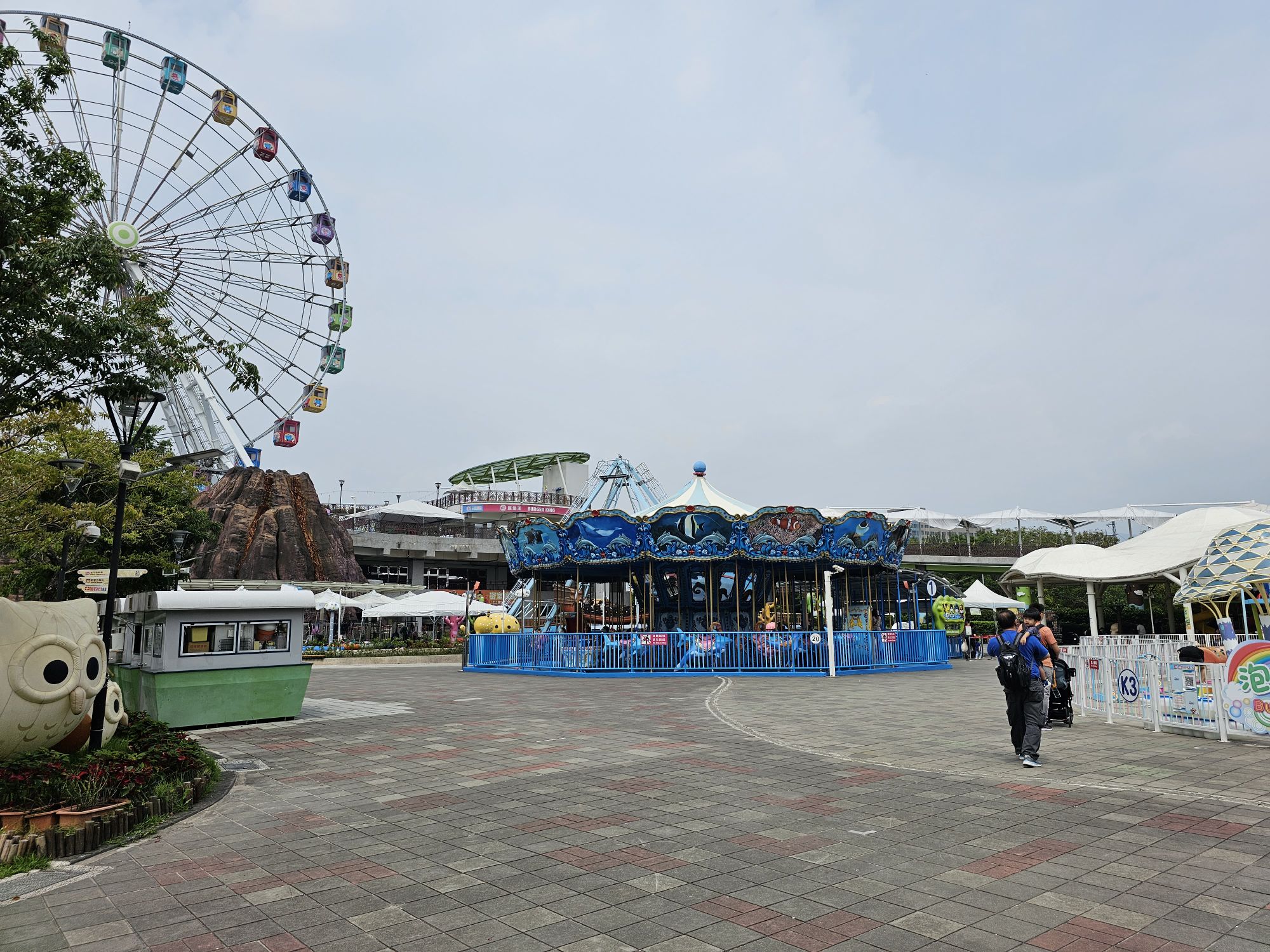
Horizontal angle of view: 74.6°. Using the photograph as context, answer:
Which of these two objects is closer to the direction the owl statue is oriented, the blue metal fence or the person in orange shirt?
the person in orange shirt

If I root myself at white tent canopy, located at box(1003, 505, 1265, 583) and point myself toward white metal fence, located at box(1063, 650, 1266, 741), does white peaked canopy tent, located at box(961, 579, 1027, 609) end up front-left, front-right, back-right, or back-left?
back-right

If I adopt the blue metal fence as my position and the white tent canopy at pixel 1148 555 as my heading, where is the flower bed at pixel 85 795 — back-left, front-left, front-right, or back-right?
back-right

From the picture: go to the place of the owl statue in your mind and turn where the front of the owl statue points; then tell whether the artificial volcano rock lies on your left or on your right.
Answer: on your left

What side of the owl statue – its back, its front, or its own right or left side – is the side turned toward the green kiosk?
left

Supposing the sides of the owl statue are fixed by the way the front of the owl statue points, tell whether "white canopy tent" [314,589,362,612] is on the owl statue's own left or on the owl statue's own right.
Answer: on the owl statue's own left

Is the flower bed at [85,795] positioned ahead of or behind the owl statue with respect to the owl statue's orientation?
ahead

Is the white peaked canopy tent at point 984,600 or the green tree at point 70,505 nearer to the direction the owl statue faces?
the white peaked canopy tent

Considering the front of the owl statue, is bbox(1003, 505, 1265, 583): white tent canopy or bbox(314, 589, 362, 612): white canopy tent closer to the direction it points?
the white tent canopy

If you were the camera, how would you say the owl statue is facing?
facing the viewer and to the right of the viewer
